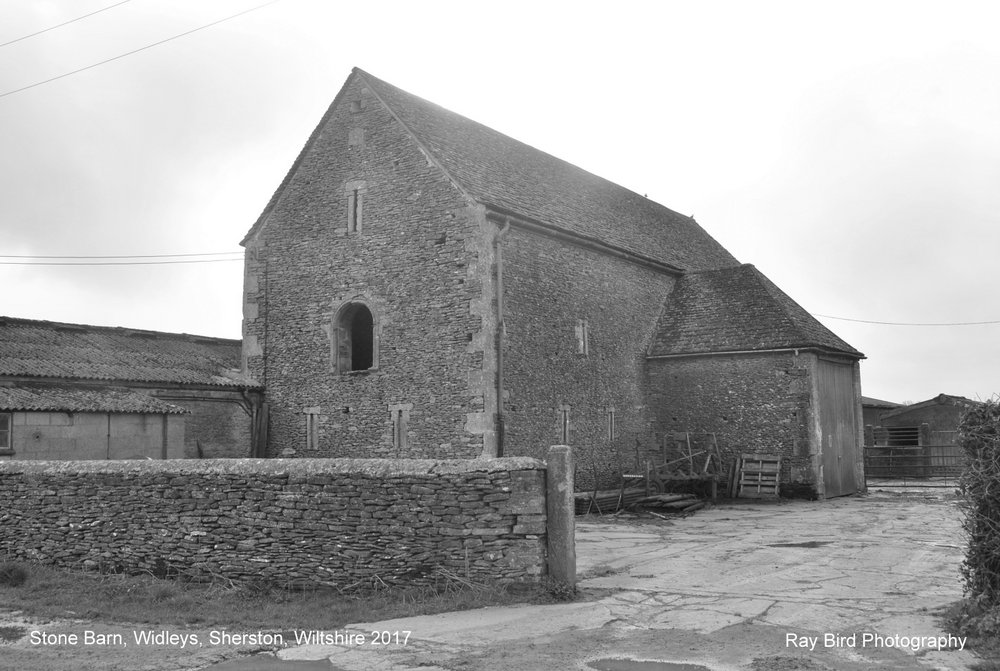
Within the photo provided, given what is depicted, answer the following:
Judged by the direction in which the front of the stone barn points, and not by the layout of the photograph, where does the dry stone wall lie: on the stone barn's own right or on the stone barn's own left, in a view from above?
on the stone barn's own right

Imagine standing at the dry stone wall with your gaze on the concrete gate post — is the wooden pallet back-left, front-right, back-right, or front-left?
front-left

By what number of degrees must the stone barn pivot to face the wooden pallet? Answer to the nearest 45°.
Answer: approximately 45° to its left

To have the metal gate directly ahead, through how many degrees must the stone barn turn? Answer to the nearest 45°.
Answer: approximately 90° to its left

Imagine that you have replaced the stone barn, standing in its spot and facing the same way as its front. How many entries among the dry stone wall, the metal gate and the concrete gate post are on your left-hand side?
1

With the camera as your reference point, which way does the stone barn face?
facing the viewer and to the right of the viewer

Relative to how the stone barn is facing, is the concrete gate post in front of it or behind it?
in front
